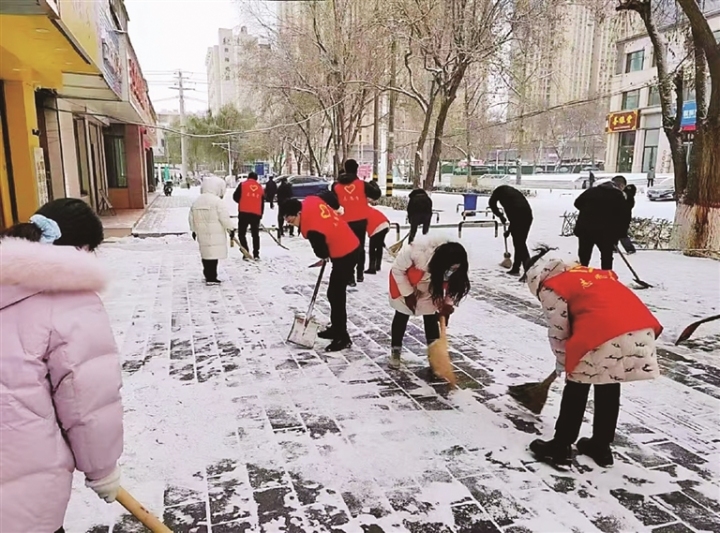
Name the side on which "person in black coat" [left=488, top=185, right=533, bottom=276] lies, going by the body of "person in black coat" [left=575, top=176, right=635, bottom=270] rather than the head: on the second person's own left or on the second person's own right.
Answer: on the second person's own left

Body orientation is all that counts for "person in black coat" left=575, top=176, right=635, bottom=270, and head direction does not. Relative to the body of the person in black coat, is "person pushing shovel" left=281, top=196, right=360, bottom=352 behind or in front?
behind

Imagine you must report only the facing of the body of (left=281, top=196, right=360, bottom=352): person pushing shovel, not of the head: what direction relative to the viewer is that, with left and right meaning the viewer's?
facing to the left of the viewer

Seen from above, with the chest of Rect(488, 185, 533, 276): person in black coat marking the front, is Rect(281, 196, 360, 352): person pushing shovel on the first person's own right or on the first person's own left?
on the first person's own left

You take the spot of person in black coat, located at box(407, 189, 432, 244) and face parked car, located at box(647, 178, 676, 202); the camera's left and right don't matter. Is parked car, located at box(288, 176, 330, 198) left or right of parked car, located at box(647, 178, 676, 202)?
left

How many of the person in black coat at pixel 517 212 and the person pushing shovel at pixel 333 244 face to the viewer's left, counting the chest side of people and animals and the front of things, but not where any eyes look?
2

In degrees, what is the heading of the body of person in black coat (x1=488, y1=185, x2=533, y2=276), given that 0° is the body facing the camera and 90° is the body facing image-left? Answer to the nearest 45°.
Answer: approximately 90°

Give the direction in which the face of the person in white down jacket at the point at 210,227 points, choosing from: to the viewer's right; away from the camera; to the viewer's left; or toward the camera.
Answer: away from the camera

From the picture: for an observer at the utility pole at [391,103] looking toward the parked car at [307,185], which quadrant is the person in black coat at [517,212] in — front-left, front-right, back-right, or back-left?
back-left

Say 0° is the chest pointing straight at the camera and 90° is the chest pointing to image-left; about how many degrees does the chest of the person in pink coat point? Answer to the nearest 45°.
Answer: approximately 225°

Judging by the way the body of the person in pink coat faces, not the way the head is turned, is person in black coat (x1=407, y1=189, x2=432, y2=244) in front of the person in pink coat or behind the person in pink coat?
in front

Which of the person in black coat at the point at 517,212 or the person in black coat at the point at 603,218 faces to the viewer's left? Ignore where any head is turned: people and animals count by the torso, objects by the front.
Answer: the person in black coat at the point at 517,212

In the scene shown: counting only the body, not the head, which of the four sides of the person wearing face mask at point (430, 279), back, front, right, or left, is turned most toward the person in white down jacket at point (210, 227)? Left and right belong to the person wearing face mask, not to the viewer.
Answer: back

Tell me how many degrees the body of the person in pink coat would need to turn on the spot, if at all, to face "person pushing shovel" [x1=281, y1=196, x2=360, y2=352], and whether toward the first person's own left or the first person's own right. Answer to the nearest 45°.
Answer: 0° — they already face them

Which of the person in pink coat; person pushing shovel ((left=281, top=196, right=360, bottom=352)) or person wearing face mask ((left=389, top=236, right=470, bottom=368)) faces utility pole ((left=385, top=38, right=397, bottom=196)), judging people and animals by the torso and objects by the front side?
the person in pink coat
